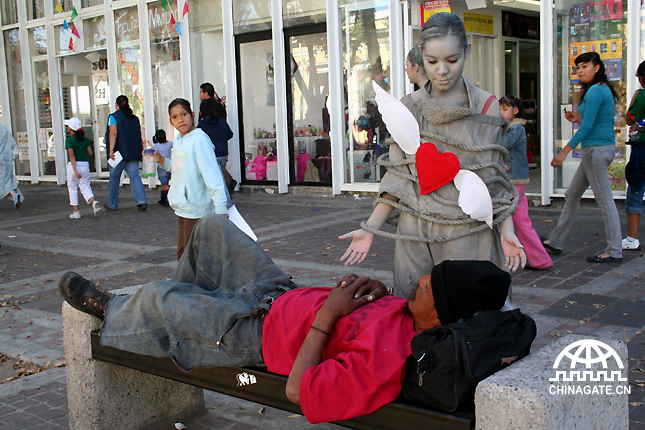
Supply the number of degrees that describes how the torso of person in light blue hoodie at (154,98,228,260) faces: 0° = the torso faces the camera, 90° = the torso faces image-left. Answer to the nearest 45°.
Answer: approximately 45°

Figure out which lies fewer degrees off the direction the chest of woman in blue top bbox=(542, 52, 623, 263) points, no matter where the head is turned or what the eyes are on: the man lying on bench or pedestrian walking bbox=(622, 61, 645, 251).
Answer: the man lying on bench

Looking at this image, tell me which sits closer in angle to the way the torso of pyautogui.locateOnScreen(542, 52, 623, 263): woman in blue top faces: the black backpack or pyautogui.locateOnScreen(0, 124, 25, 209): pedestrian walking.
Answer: the pedestrian walking

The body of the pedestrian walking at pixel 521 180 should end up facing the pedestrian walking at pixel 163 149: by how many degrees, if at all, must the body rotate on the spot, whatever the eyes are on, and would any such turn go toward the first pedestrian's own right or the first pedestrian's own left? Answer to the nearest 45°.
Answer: approximately 45° to the first pedestrian's own right

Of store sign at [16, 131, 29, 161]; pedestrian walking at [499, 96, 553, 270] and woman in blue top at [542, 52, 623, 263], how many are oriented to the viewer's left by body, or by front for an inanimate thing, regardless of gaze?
2

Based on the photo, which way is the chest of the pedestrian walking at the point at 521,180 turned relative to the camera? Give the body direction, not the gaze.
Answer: to the viewer's left

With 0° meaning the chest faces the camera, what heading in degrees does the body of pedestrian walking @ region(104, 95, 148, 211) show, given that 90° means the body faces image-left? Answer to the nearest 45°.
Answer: approximately 135°
